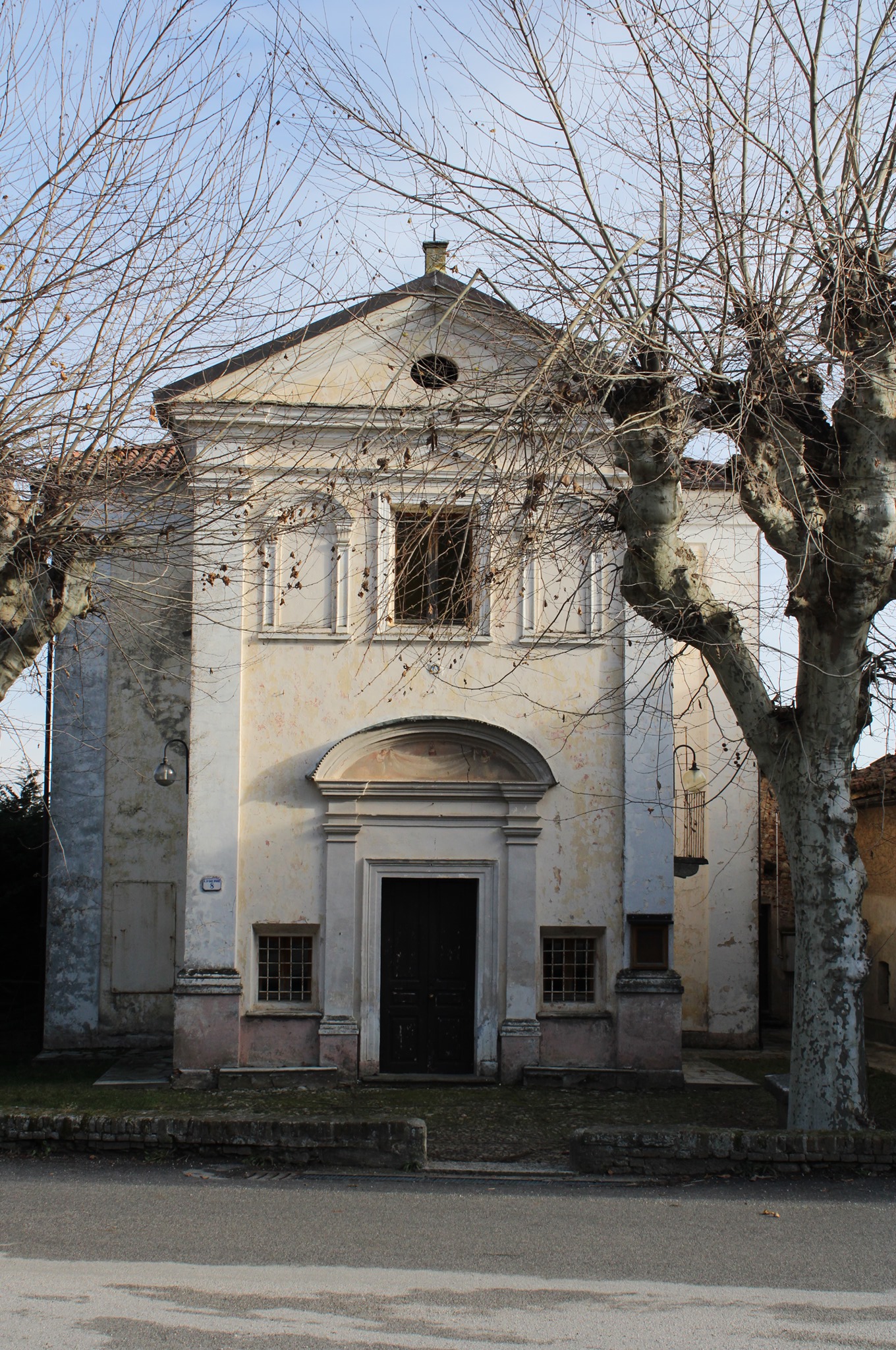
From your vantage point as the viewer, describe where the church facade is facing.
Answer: facing the viewer

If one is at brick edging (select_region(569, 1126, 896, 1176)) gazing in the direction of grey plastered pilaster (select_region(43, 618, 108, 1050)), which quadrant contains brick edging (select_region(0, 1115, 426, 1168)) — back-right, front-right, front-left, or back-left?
front-left

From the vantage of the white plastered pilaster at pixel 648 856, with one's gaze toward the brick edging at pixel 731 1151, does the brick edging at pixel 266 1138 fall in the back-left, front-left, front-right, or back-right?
front-right

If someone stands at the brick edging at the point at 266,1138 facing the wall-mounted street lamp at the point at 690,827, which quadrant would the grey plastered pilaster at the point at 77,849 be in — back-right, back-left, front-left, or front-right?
front-left

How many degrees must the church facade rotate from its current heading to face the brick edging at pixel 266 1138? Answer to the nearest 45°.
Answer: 0° — it already faces it

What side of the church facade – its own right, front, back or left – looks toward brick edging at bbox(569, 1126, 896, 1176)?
front

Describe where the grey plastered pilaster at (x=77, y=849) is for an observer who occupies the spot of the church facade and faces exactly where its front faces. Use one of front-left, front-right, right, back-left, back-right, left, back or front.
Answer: back-right

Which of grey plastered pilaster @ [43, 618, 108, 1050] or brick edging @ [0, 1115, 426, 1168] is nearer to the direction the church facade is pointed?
the brick edging

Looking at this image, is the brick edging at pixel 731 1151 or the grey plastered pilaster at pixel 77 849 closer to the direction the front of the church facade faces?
the brick edging
